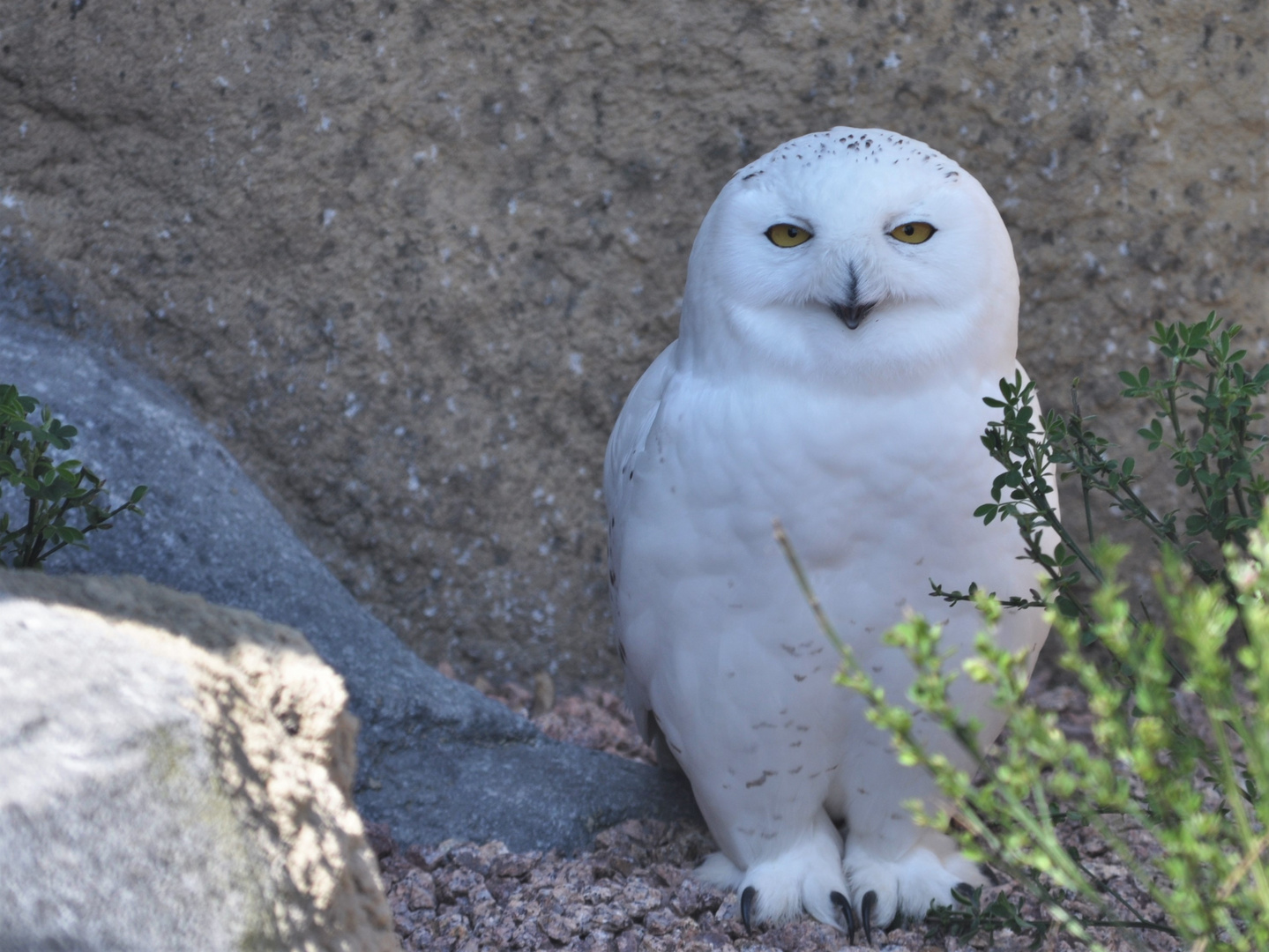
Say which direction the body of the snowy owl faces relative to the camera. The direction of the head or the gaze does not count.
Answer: toward the camera

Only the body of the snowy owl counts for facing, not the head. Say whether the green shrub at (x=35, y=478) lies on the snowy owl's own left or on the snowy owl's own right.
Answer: on the snowy owl's own right

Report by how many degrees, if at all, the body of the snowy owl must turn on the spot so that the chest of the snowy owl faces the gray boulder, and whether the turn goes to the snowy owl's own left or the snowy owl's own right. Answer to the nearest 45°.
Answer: approximately 135° to the snowy owl's own right

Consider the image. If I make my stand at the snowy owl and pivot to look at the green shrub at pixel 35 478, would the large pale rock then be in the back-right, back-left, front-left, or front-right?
front-left

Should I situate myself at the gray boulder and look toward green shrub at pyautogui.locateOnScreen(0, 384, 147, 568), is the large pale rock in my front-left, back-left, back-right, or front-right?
front-left

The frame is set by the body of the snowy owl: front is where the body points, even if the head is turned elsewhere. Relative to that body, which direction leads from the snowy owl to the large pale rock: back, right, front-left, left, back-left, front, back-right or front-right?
front-right

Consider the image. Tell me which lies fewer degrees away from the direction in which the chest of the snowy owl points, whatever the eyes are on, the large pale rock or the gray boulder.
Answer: the large pale rock

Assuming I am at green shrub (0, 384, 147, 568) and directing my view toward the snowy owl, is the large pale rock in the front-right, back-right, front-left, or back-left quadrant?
front-right

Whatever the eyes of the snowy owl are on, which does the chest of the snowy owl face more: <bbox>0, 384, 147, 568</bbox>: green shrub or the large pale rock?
the large pale rock
